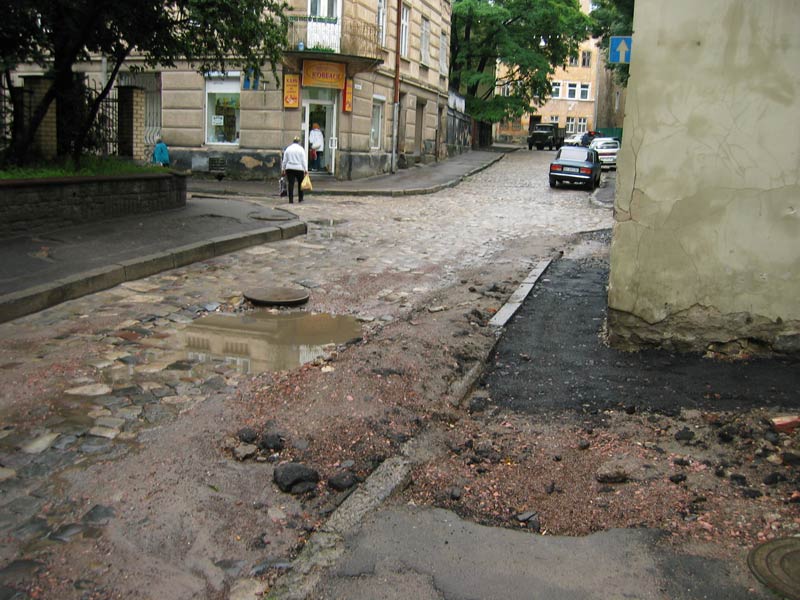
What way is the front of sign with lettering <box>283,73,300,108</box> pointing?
toward the camera

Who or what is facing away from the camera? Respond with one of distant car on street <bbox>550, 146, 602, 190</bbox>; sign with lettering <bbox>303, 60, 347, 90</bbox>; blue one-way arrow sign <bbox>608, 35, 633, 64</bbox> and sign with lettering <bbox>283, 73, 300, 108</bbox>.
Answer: the distant car on street

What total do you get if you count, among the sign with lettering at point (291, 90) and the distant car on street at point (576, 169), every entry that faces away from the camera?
1

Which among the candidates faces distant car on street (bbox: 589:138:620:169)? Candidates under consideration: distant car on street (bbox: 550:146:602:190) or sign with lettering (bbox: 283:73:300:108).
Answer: distant car on street (bbox: 550:146:602:190)

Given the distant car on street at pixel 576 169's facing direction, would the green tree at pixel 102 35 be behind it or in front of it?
behind

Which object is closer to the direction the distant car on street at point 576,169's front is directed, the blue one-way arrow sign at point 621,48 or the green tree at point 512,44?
the green tree

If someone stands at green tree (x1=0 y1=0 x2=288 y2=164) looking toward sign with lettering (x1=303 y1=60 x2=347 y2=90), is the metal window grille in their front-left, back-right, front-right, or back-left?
front-left

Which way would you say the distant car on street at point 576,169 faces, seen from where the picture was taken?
facing away from the viewer

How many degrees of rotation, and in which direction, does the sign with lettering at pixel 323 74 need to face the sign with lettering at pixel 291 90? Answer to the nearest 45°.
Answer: approximately 90° to its right

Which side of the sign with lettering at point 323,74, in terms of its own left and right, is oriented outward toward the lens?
front

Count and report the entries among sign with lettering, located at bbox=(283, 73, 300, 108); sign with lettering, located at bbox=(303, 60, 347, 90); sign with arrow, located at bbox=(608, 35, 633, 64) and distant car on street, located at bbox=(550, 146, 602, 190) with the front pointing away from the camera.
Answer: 1

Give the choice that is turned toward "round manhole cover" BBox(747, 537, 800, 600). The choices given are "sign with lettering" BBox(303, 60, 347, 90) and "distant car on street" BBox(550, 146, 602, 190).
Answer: the sign with lettering

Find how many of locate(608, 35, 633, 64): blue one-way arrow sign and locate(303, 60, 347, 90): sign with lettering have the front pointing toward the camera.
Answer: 2

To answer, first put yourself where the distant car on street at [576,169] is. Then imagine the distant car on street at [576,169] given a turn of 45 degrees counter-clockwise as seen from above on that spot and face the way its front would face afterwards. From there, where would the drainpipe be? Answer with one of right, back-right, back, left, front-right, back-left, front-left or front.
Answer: front-left
